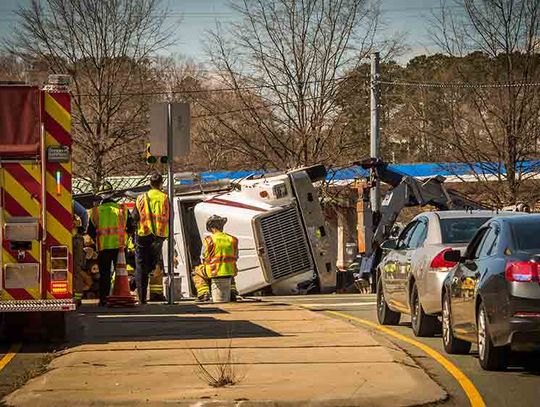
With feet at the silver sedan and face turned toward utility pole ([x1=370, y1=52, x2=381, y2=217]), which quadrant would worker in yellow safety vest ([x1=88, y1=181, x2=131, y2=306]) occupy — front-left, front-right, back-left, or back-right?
front-left

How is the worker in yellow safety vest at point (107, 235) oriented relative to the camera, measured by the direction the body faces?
away from the camera

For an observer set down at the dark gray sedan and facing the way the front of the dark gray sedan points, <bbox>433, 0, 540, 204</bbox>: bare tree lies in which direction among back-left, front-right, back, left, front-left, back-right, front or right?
front-right

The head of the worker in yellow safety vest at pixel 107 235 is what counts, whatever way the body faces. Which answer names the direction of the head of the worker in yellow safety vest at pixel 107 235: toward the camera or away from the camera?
away from the camera

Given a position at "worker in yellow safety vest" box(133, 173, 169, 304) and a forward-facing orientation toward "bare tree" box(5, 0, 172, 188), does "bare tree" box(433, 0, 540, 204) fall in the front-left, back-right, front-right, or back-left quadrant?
front-right

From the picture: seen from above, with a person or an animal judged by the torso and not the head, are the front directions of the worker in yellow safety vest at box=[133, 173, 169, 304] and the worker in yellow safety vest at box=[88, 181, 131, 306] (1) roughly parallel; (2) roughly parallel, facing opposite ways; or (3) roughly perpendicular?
roughly parallel

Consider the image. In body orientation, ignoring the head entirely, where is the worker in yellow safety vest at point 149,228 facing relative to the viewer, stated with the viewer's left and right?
facing away from the viewer

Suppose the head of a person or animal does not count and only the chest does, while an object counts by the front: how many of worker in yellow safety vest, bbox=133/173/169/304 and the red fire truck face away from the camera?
2

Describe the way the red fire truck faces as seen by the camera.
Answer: facing away from the viewer

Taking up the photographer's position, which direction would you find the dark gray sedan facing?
facing away from the viewer and to the left of the viewer
